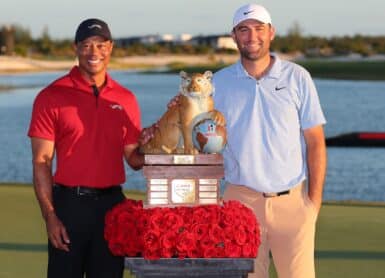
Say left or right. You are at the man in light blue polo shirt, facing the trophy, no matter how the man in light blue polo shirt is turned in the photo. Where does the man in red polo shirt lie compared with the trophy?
right

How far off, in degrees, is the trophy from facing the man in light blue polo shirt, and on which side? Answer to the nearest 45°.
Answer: approximately 135° to its left

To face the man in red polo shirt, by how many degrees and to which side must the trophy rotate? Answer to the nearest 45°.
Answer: approximately 135° to its right

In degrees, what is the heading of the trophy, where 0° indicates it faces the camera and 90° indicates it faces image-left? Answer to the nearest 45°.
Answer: approximately 0°
